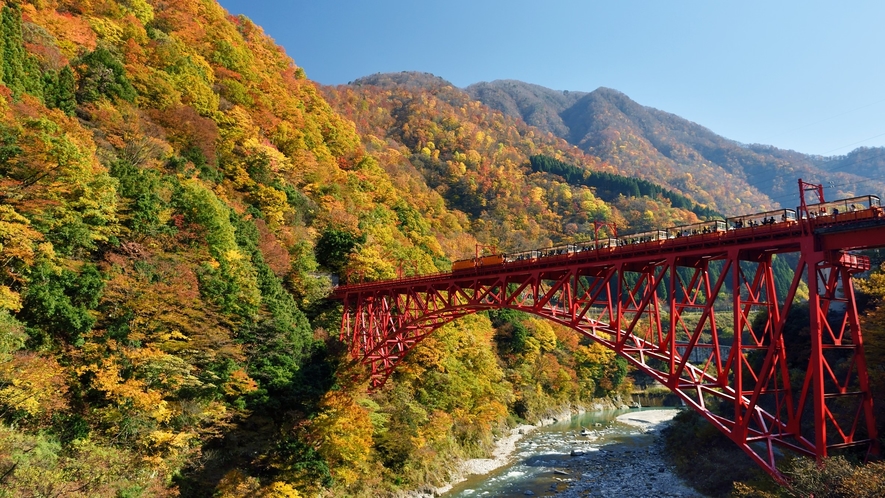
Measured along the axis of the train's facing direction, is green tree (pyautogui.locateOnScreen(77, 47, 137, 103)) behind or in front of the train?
in front

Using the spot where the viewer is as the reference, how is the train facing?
facing away from the viewer and to the left of the viewer

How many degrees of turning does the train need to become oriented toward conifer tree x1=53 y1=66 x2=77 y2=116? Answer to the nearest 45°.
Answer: approximately 45° to its left
